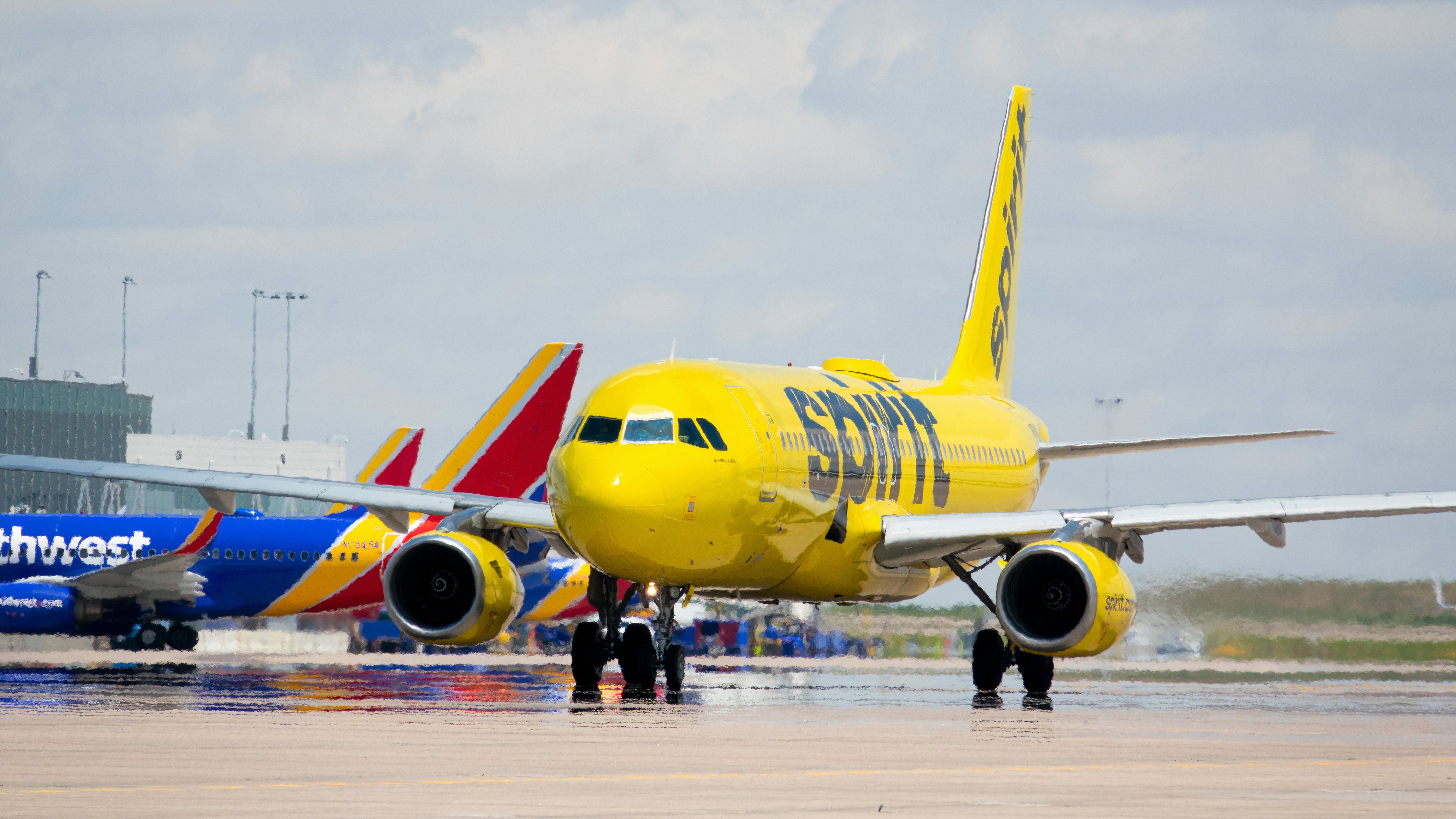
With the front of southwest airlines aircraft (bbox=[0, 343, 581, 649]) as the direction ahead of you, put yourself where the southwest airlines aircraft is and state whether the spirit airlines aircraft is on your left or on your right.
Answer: on your left

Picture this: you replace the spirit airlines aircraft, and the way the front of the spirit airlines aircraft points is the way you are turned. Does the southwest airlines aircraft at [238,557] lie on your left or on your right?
on your right

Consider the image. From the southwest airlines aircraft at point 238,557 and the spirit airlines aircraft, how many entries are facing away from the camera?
0

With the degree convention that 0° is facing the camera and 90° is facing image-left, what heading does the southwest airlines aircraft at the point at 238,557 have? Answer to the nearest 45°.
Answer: approximately 90°

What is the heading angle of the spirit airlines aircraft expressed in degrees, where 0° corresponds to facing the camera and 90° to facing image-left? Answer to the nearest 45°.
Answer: approximately 45°
